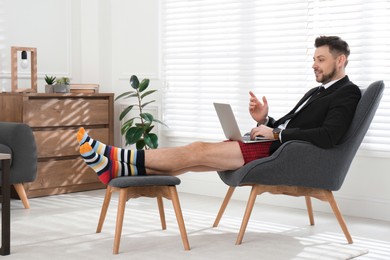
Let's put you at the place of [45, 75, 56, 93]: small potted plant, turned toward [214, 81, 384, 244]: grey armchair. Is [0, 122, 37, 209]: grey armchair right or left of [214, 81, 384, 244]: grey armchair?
right

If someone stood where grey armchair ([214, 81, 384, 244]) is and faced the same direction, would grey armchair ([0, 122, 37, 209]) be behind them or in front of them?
in front

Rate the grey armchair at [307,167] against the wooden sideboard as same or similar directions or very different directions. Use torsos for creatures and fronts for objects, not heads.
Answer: very different directions

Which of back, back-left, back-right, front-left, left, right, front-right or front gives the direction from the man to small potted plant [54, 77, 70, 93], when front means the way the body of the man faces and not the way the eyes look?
front-right

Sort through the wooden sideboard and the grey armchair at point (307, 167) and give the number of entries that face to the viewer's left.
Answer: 1

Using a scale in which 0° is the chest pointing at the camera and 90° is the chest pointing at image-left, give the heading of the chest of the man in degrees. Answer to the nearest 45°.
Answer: approximately 90°

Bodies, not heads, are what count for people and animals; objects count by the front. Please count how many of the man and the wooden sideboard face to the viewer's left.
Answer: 1

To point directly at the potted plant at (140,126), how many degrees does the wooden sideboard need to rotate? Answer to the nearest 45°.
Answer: approximately 45° to its left

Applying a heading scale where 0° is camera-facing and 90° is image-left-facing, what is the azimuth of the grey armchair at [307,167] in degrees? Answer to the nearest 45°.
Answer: approximately 90°
